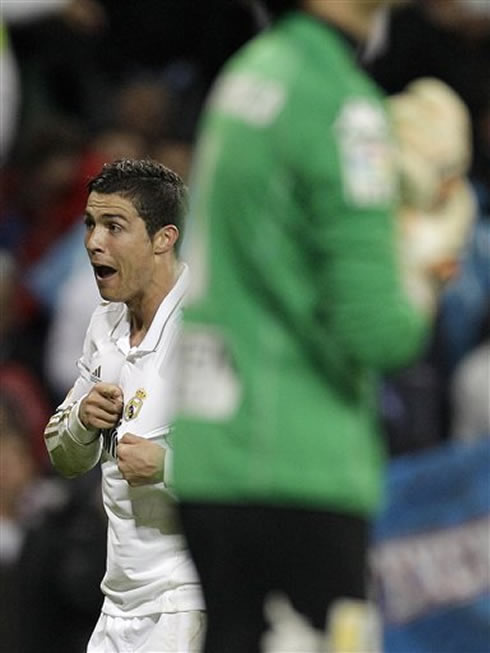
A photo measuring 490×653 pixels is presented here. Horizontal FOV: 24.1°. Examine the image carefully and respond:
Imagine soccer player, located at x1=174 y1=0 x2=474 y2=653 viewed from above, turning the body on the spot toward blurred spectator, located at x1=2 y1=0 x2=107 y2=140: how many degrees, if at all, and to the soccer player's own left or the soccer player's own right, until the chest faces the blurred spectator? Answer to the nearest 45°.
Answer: approximately 45° to the soccer player's own left

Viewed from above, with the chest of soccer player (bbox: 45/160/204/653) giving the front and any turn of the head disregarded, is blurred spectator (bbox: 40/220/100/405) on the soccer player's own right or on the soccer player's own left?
on the soccer player's own right

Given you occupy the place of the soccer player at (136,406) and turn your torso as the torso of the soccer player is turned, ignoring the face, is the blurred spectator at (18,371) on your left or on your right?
on your right

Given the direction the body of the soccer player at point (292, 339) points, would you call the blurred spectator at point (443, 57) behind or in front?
in front

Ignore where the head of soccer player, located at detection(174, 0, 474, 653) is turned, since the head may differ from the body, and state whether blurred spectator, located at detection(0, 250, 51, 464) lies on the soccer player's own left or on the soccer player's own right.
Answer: on the soccer player's own left

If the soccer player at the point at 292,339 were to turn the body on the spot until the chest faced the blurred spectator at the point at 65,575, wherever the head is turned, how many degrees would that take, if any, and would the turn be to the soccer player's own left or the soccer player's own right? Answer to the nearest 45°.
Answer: approximately 45° to the soccer player's own left

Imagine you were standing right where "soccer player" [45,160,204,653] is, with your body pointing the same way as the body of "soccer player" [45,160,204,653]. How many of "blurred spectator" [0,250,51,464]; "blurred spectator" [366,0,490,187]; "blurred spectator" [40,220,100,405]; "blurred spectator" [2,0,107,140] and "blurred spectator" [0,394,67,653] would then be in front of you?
0

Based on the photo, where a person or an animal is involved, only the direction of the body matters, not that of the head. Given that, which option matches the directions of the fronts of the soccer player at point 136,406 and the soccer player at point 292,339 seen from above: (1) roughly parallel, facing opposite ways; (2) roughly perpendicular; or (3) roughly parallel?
roughly parallel, facing opposite ways

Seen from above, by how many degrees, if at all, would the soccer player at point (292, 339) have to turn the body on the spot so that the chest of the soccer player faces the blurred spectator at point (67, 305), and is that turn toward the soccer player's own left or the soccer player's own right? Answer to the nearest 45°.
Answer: approximately 45° to the soccer player's own left

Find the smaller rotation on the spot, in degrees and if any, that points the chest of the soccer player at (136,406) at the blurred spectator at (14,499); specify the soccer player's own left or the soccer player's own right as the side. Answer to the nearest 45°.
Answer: approximately 135° to the soccer player's own right

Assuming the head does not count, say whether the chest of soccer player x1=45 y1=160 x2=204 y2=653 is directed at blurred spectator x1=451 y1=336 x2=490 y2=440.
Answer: no

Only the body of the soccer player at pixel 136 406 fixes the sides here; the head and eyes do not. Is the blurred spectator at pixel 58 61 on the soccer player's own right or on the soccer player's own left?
on the soccer player's own right

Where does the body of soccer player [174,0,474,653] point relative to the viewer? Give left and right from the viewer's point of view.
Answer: facing away from the viewer and to the right of the viewer

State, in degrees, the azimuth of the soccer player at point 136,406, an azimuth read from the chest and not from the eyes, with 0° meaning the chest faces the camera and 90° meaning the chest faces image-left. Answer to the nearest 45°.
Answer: approximately 45°
